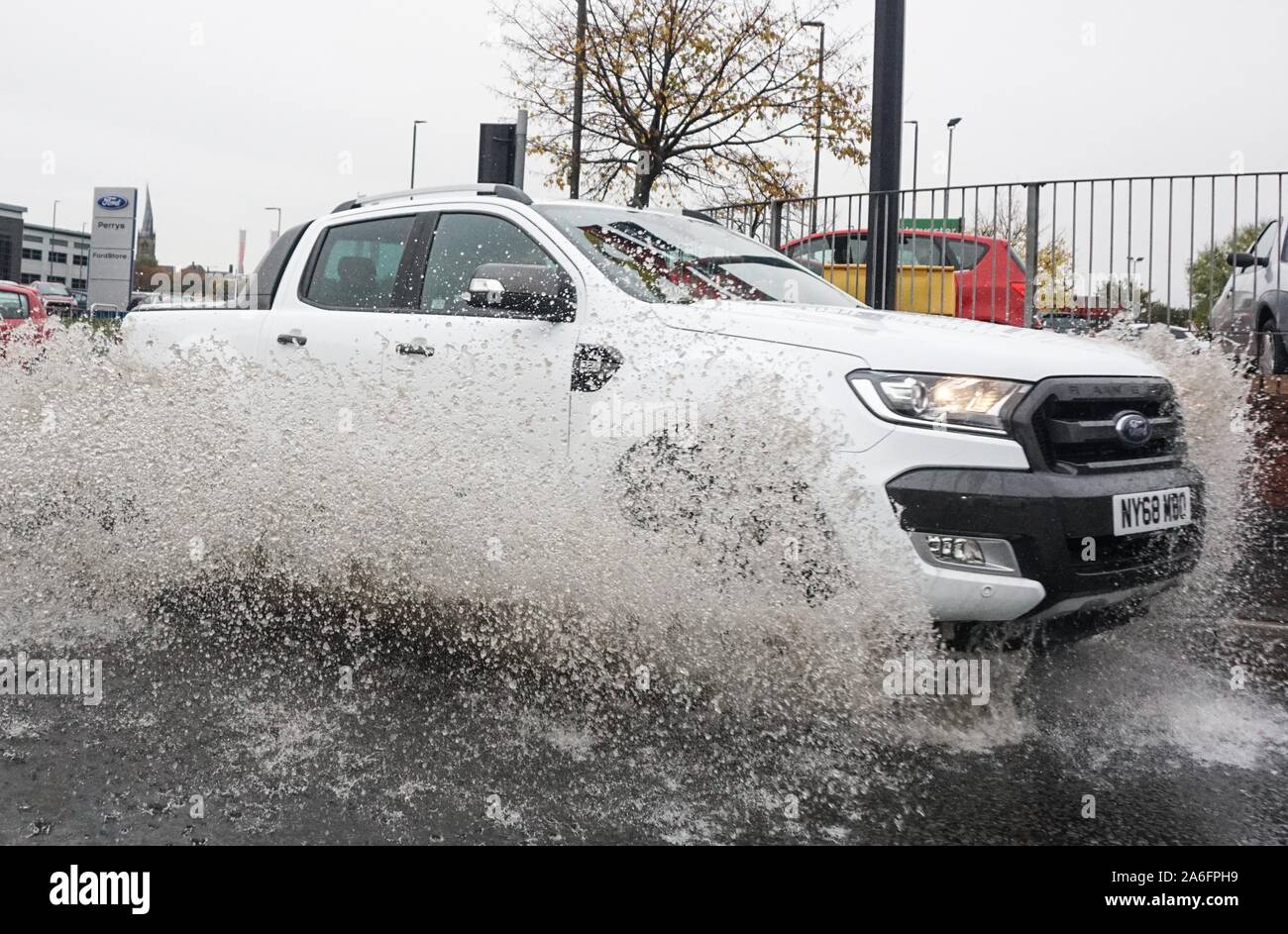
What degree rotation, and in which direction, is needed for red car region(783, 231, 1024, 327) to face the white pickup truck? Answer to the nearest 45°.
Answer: approximately 90° to its left

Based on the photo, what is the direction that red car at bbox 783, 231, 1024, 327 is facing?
to the viewer's left

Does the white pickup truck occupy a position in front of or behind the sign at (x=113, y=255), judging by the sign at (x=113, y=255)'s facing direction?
in front

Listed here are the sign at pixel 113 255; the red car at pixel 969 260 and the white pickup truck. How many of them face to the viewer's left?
1

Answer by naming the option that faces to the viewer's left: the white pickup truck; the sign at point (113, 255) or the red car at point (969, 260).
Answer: the red car

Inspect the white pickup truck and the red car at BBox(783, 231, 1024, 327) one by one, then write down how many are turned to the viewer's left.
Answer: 1

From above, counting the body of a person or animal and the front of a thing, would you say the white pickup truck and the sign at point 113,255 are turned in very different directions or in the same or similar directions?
same or similar directions

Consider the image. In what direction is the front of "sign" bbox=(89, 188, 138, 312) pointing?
toward the camera

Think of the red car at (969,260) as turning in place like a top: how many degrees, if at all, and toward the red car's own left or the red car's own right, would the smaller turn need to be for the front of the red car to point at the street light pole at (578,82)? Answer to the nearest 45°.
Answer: approximately 45° to the red car's own right

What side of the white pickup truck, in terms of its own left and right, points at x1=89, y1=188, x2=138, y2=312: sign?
back

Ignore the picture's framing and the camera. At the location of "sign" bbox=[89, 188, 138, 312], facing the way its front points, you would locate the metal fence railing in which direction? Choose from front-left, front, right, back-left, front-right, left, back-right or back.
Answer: front

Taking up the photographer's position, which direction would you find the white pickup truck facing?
facing the viewer and to the right of the viewer
